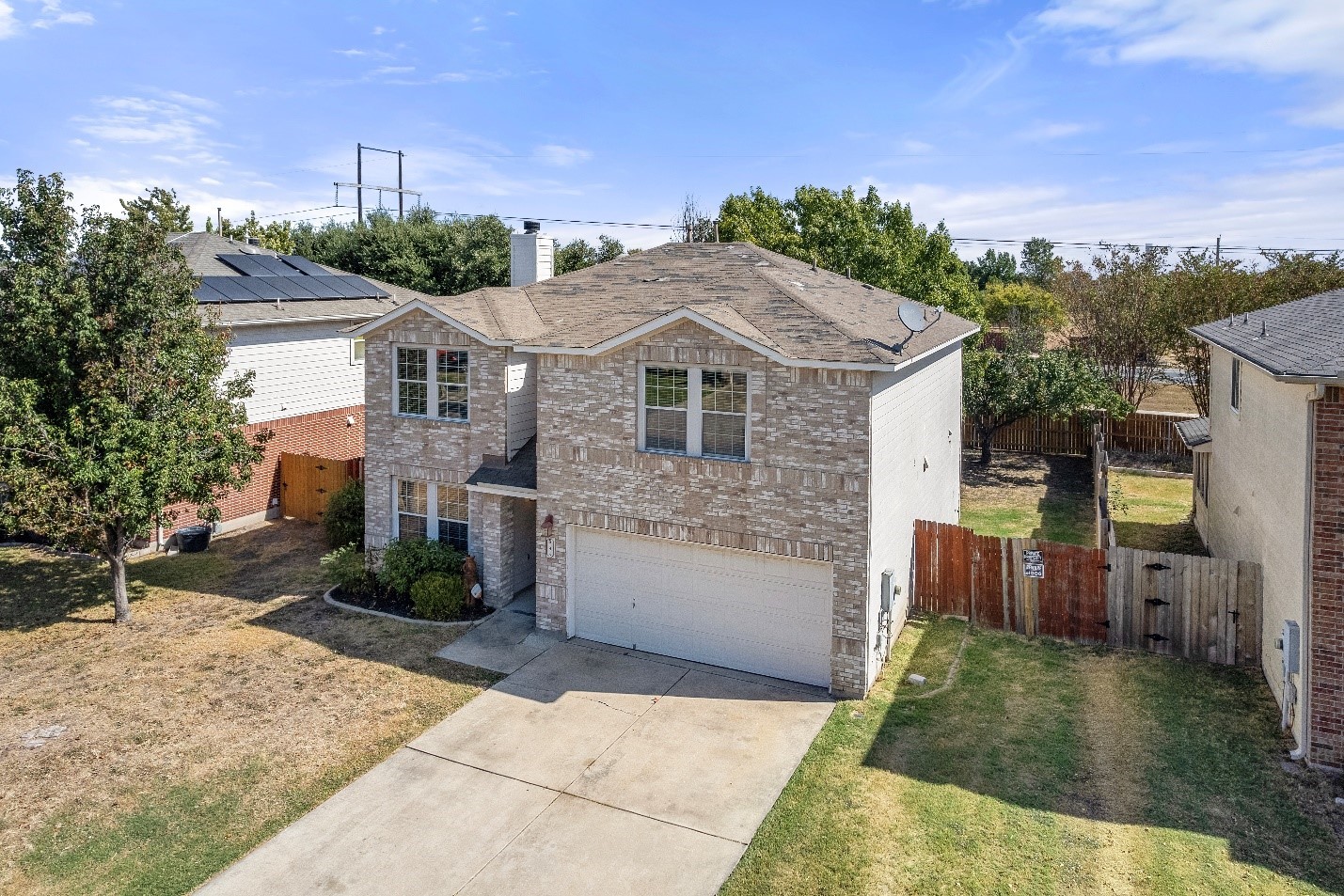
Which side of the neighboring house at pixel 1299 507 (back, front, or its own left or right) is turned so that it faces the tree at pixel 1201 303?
back

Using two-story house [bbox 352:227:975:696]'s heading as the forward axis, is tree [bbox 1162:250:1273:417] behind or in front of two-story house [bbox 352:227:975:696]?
behind

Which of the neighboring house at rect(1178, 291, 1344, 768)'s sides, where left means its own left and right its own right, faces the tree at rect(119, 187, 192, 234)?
right

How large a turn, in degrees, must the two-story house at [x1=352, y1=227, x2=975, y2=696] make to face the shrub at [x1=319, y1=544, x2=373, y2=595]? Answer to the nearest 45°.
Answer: approximately 90° to its right

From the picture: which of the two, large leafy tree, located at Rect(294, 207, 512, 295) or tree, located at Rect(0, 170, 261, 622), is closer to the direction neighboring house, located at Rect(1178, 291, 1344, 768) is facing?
the tree

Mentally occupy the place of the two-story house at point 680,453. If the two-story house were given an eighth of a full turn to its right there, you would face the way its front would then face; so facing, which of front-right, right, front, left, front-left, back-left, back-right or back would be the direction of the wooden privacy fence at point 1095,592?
back

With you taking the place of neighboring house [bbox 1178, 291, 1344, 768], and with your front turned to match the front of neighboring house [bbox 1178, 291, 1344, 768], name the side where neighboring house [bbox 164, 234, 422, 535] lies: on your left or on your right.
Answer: on your right

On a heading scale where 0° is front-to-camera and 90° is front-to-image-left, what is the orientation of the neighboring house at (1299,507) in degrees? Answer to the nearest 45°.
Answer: approximately 0°

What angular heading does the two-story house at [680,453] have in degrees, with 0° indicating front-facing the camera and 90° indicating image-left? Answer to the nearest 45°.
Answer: approximately 45°

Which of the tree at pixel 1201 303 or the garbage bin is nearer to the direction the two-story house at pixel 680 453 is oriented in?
the garbage bin
